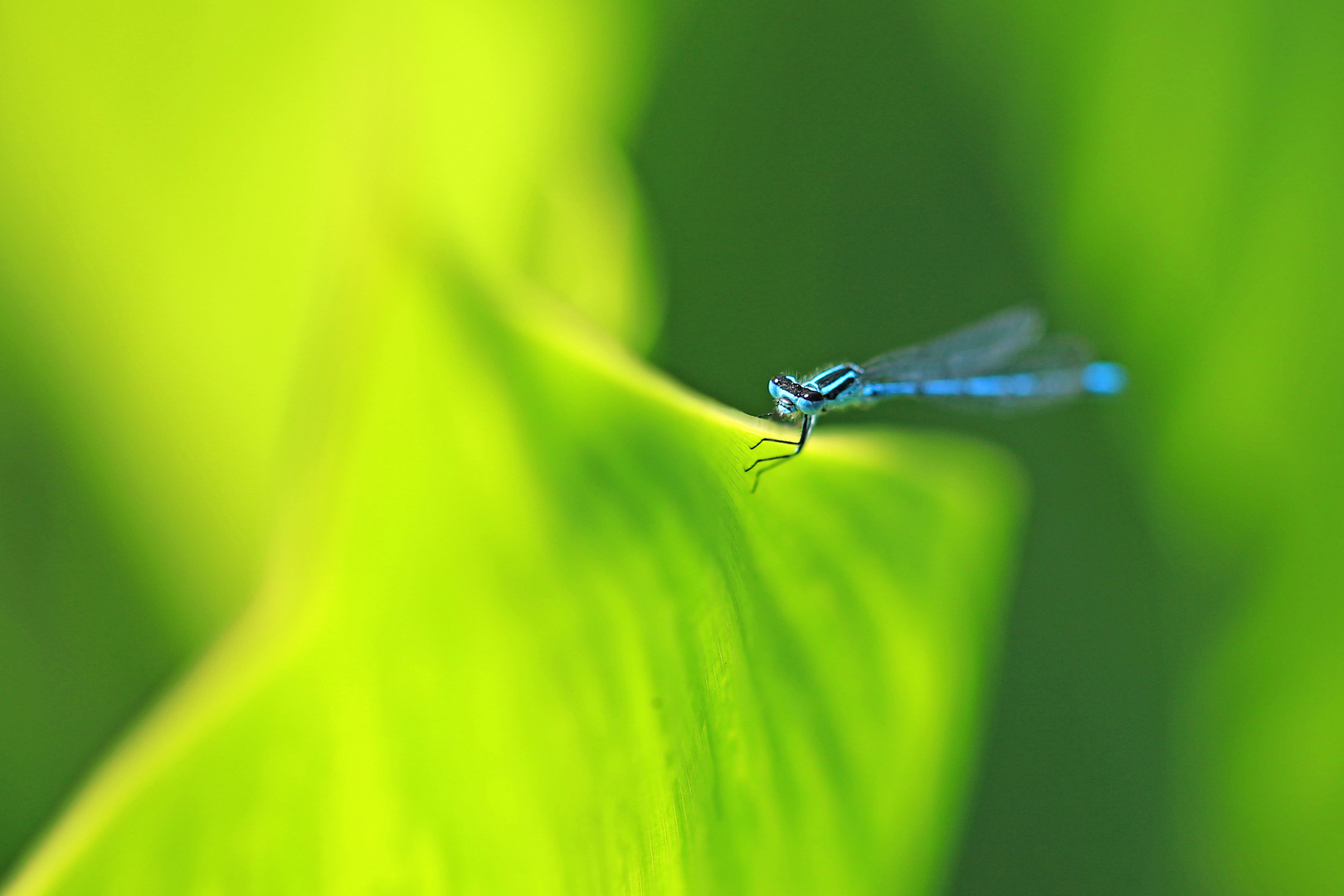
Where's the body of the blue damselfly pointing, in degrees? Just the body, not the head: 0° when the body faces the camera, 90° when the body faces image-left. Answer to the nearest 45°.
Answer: approximately 45°
